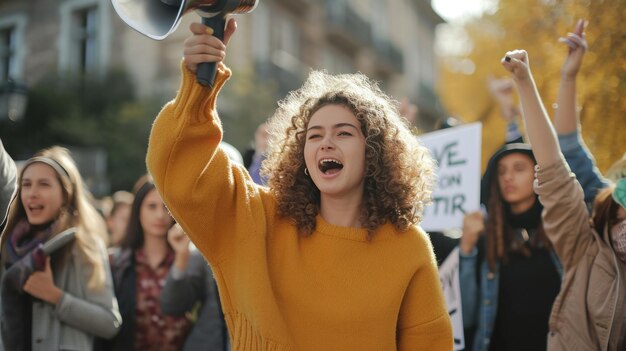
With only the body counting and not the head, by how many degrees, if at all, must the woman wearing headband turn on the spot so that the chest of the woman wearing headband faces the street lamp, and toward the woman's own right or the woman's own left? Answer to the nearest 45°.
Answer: approximately 135° to the woman's own right

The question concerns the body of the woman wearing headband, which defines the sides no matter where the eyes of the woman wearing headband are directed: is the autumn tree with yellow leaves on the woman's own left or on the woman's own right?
on the woman's own left

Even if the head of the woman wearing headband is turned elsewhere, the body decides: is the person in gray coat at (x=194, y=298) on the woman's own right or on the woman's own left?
on the woman's own left

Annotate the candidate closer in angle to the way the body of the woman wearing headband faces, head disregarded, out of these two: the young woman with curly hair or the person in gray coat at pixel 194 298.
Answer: the young woman with curly hair

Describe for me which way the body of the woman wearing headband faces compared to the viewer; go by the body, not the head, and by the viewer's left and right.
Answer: facing the viewer and to the left of the viewer

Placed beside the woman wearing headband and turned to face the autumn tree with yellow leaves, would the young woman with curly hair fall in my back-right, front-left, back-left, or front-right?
back-right

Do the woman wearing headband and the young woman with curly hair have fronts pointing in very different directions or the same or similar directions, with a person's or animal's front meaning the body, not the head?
same or similar directions

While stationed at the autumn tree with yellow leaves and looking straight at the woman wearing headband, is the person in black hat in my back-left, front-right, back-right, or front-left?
front-left

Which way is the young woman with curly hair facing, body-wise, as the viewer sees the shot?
toward the camera

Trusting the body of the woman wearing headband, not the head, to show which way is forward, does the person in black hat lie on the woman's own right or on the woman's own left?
on the woman's own left

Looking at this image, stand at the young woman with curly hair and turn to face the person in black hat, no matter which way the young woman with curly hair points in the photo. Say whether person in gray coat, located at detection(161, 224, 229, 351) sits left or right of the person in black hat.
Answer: left

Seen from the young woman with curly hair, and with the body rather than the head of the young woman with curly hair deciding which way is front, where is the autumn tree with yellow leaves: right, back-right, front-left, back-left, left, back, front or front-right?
back-left

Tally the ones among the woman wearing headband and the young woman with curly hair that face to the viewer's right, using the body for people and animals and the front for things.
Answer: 0

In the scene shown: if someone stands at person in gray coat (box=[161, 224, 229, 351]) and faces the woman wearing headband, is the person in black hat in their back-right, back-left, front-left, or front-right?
back-left
